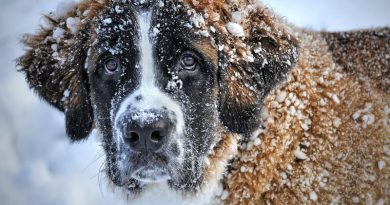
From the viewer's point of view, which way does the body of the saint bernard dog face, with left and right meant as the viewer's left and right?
facing the viewer and to the left of the viewer
